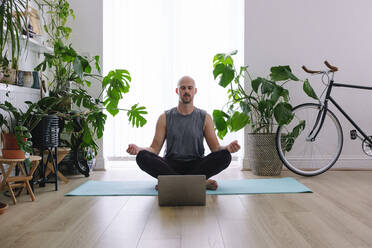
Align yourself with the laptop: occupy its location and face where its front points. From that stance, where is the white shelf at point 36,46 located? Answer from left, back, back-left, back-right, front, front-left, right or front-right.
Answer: front-left

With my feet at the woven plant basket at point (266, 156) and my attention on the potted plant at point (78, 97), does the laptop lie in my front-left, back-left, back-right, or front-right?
front-left

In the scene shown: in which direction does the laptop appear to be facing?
away from the camera

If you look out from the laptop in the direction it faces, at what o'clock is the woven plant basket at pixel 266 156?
The woven plant basket is roughly at 1 o'clock from the laptop.

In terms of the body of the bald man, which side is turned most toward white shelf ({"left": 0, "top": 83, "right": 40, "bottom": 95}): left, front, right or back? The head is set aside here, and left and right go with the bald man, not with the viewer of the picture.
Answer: right

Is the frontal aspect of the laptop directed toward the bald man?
yes

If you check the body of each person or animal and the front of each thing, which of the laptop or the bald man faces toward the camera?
the bald man

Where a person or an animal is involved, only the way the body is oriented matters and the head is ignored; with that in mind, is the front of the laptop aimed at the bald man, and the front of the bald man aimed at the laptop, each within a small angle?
yes

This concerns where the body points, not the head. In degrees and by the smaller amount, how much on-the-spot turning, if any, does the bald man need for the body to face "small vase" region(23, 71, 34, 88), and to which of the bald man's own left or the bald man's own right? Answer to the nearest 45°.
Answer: approximately 90° to the bald man's own right

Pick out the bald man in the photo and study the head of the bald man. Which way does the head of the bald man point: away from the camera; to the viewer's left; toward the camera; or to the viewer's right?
toward the camera

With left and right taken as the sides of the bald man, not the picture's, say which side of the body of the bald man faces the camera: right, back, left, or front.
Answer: front

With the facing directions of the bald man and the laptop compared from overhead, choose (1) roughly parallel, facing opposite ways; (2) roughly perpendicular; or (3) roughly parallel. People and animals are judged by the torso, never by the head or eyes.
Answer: roughly parallel, facing opposite ways

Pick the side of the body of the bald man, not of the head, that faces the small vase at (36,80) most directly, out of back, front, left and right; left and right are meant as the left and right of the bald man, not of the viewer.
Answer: right

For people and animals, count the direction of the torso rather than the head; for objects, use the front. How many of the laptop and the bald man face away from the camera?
1

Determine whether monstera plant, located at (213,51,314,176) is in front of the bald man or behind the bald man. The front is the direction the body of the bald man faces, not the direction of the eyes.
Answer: behind
